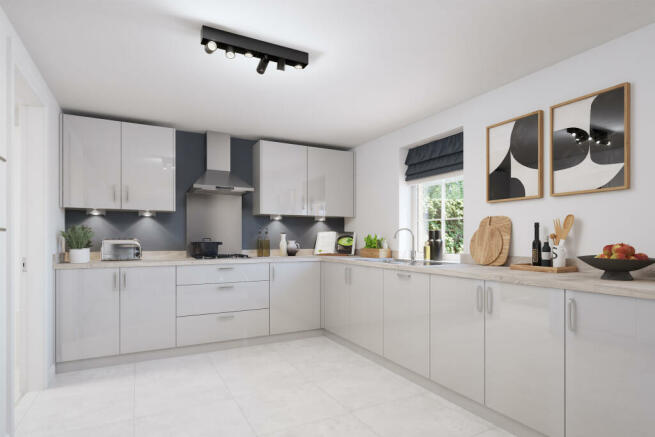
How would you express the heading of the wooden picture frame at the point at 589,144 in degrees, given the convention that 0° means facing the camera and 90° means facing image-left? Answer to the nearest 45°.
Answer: approximately 45°

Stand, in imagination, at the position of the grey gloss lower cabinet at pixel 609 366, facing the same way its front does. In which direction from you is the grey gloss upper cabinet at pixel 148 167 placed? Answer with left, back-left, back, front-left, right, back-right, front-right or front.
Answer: front-right

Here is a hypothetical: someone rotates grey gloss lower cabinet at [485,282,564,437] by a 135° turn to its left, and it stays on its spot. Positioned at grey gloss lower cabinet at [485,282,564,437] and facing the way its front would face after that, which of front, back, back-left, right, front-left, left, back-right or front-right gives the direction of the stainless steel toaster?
back

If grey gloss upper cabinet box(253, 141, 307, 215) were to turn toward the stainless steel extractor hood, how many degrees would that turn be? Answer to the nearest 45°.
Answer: approximately 90° to its right

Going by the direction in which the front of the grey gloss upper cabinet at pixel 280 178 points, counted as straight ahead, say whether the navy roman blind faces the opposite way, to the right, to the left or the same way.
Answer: to the right

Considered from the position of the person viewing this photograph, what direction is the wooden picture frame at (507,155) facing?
facing the viewer and to the left of the viewer

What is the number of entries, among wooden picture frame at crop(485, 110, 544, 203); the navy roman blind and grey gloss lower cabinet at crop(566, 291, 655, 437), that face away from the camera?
0

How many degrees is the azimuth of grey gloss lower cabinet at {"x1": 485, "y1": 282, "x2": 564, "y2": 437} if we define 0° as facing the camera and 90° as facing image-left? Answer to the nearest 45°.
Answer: approximately 45°

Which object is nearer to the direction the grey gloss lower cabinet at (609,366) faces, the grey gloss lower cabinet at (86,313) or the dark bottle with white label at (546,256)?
the grey gloss lower cabinet

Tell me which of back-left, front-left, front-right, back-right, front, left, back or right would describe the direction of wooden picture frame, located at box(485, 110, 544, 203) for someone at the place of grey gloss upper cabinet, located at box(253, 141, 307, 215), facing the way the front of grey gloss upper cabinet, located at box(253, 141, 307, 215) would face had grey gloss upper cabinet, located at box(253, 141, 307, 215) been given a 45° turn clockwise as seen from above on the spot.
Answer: left

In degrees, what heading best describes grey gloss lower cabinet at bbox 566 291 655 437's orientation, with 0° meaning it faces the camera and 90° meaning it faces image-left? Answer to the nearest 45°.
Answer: approximately 45°

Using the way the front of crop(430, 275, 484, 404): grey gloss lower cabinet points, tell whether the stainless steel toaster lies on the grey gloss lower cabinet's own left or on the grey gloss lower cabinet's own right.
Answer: on the grey gloss lower cabinet's own right

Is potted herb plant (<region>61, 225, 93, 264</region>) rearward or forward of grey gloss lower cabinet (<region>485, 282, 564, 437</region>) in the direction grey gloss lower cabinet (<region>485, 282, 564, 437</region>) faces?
forward

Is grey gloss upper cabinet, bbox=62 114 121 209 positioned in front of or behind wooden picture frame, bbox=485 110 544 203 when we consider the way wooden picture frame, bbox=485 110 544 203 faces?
in front

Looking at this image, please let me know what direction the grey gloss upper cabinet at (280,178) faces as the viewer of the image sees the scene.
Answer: facing the viewer
